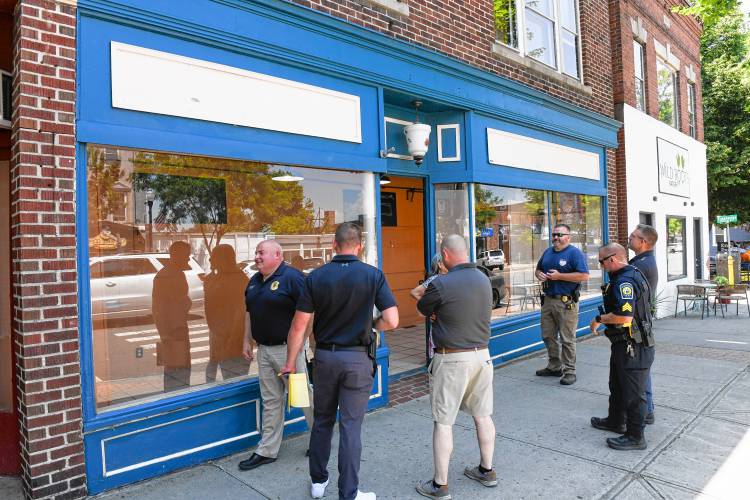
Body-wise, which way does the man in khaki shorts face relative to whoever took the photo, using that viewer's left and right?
facing away from the viewer and to the left of the viewer

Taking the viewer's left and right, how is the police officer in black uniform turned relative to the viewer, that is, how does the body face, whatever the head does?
facing to the left of the viewer

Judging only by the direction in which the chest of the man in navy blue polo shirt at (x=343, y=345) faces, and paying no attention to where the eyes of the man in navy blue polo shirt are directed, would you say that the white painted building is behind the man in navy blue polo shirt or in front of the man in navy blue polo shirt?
in front

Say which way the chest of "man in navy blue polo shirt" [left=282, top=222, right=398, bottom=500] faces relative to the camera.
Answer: away from the camera

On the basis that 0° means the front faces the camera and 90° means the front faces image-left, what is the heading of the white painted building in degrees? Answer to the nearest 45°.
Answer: approximately 315°

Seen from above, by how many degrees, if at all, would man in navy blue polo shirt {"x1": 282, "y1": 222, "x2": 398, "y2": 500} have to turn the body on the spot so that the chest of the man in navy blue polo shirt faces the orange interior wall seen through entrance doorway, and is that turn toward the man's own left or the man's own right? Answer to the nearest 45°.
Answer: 0° — they already face it

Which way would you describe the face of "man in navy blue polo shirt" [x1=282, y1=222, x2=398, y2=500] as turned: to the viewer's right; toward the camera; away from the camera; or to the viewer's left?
away from the camera

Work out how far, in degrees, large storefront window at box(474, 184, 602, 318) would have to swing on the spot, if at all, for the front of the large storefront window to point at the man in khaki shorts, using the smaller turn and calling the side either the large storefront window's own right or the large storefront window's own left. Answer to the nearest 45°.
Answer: approximately 45° to the large storefront window's own right

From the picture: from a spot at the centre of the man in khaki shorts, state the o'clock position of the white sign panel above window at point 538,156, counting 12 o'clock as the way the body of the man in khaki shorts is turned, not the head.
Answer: The white sign panel above window is roughly at 2 o'clock from the man in khaki shorts.

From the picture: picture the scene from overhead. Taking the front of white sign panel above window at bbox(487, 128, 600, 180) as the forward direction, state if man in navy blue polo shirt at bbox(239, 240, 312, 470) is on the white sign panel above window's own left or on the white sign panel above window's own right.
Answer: on the white sign panel above window's own right

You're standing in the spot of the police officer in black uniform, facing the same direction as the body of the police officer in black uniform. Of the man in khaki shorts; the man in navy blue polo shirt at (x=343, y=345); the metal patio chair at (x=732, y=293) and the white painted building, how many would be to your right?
2

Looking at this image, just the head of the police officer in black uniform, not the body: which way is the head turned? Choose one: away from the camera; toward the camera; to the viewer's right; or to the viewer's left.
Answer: to the viewer's left

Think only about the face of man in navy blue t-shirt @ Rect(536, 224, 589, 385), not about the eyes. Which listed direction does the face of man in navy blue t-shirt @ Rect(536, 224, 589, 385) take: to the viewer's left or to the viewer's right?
to the viewer's left

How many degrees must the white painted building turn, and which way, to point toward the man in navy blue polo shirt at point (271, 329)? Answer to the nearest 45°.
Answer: approximately 45° to its right

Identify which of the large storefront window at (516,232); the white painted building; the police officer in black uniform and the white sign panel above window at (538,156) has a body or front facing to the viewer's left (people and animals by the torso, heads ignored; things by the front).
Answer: the police officer in black uniform
